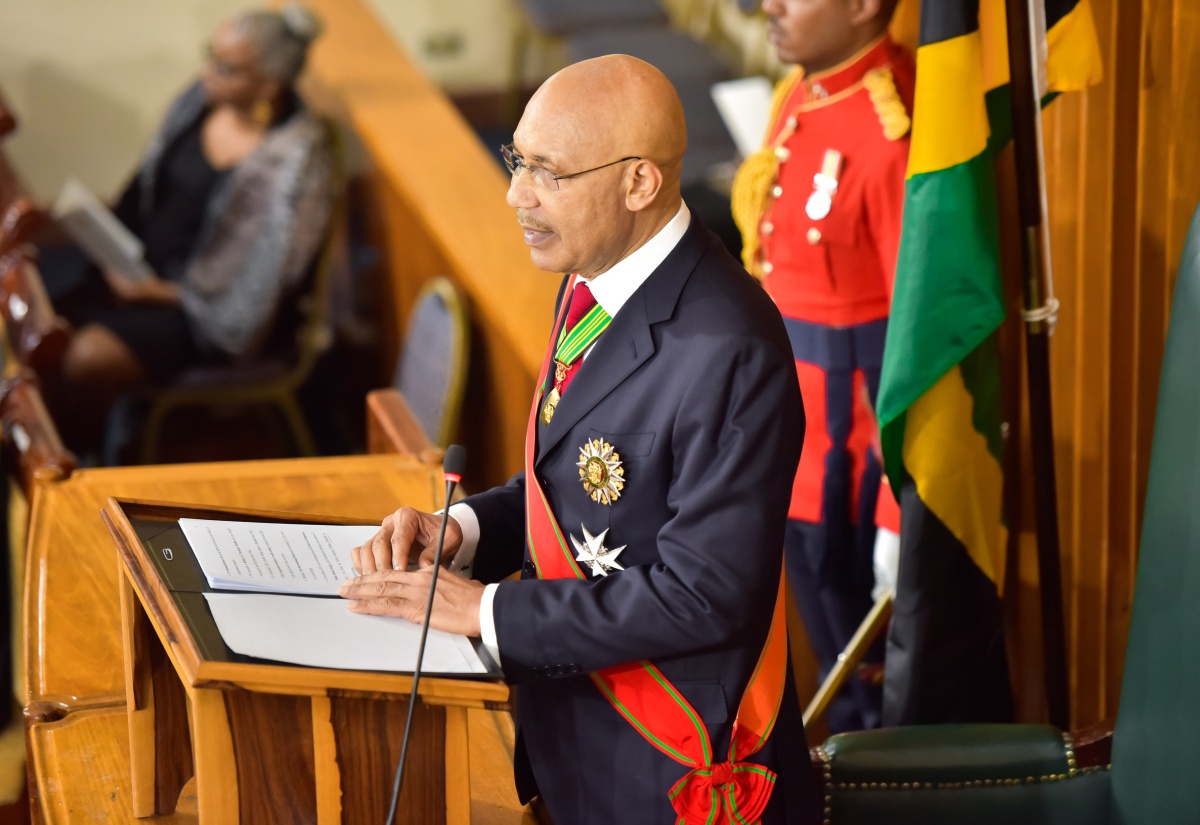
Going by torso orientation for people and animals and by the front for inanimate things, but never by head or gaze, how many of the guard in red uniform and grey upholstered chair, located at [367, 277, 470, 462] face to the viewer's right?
0

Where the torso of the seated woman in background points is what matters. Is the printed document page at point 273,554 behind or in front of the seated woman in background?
in front

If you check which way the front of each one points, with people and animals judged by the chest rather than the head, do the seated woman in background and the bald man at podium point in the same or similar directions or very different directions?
same or similar directions

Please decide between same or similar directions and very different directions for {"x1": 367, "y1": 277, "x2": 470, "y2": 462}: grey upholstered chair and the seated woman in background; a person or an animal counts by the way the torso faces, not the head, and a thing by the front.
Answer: same or similar directions

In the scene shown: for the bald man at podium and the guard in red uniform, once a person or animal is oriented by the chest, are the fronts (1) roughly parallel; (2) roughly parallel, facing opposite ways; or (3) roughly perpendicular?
roughly parallel

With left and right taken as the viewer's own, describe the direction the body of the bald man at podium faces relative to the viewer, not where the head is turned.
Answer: facing the viewer and to the left of the viewer

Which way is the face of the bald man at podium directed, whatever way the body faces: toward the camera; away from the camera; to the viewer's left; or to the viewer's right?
to the viewer's left

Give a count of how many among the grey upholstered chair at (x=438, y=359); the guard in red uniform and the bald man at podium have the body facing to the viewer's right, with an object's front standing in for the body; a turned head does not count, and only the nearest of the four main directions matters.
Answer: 0
